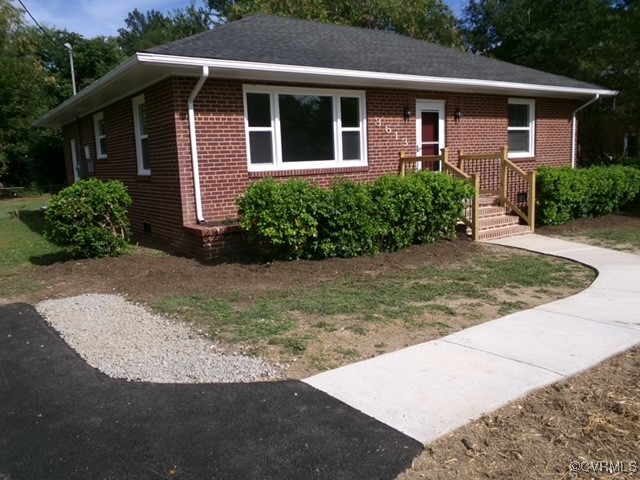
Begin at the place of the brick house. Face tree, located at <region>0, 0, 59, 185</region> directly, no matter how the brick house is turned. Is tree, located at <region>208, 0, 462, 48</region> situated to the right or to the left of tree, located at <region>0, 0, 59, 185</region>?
right

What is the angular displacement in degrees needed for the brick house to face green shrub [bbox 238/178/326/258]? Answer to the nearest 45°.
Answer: approximately 45° to its right

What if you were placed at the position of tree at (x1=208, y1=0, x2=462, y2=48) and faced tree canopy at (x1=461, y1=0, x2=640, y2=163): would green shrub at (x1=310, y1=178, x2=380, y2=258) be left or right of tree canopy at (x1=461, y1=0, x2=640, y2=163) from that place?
right

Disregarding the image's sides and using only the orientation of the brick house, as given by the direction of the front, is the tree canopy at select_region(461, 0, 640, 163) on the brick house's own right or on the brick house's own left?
on the brick house's own left

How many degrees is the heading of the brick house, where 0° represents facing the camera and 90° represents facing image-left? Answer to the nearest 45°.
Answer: approximately 315°

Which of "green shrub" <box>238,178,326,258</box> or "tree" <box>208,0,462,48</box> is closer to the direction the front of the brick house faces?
the green shrub

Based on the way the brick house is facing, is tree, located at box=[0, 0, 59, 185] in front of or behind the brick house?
behind

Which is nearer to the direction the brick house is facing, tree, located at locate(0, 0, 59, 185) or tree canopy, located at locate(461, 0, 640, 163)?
the tree canopy

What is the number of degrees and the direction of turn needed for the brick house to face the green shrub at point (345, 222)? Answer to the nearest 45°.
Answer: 0° — it already faces it
